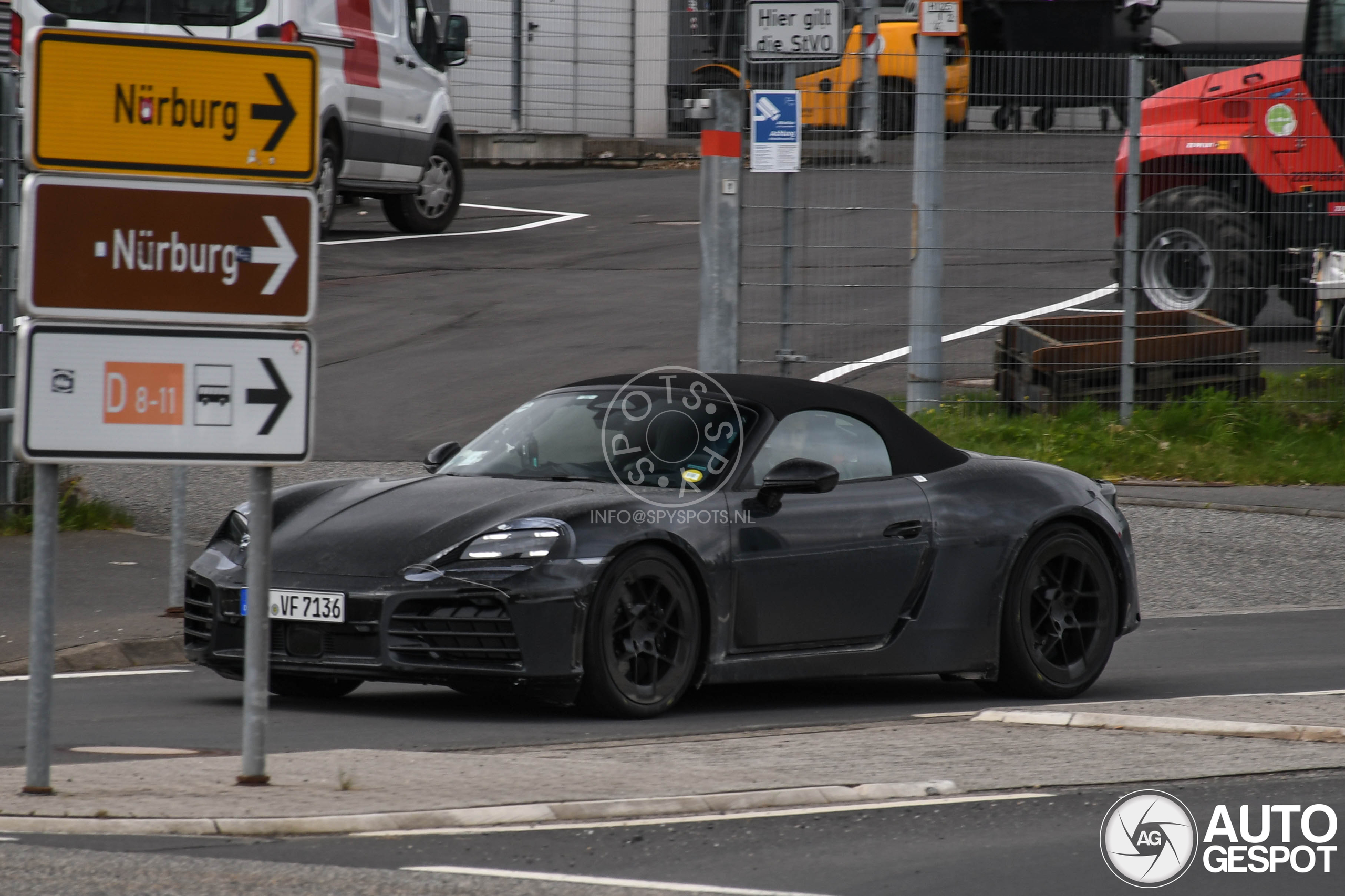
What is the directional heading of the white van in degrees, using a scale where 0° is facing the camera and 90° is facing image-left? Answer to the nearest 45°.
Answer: approximately 225°

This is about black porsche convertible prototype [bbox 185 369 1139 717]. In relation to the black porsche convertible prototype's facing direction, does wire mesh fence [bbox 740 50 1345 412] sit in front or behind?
behind

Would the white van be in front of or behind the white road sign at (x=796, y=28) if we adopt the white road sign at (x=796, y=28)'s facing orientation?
behind

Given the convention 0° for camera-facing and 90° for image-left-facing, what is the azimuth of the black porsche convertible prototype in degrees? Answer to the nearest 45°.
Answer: approximately 45°

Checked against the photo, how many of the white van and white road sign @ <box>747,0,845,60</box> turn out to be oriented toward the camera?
1

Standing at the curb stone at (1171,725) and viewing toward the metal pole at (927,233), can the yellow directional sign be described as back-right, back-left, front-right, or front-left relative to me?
back-left

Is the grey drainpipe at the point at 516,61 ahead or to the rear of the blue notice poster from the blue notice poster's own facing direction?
to the rear

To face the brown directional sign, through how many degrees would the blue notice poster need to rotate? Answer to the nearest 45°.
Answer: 0° — it already faces it

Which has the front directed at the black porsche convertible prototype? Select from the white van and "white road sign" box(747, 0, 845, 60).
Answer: the white road sign

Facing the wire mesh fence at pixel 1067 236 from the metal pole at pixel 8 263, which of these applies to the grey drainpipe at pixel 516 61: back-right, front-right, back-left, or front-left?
front-left

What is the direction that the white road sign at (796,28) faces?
toward the camera

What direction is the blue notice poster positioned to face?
toward the camera

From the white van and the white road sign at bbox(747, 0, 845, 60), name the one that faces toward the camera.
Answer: the white road sign

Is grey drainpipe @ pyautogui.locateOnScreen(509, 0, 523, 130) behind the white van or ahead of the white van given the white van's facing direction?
ahead

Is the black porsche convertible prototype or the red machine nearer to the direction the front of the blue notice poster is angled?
the black porsche convertible prototype
